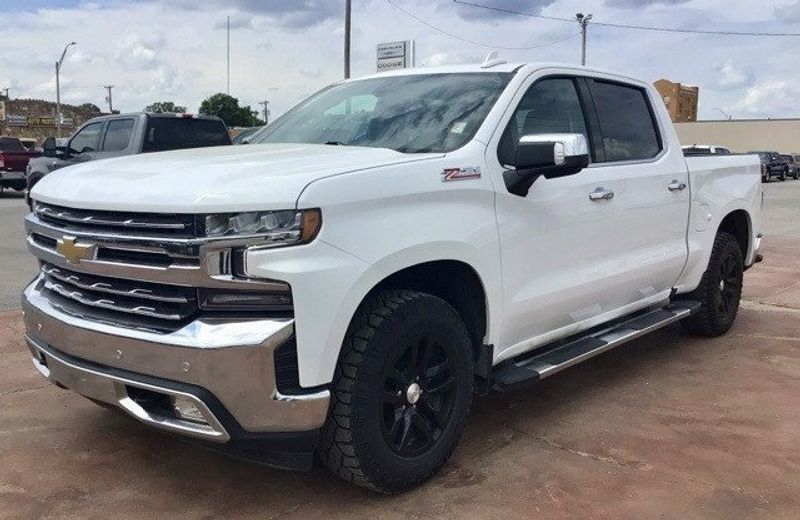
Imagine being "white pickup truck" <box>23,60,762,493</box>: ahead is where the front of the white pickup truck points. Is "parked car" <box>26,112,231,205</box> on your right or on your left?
on your right

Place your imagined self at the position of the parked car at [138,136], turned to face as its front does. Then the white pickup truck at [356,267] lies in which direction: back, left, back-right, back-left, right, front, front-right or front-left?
back-left

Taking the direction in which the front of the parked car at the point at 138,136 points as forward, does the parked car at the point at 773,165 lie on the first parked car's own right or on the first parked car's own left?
on the first parked car's own right

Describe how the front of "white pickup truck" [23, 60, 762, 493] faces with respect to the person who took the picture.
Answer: facing the viewer and to the left of the viewer

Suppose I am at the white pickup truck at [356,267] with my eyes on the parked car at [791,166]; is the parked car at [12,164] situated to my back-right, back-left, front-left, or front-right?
front-left

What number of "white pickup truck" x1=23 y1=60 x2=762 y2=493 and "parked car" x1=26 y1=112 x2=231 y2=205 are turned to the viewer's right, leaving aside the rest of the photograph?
0

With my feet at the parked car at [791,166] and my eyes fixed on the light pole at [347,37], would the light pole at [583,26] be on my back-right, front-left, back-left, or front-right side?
front-right

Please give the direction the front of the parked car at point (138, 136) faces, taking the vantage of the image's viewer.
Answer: facing away from the viewer and to the left of the viewer
